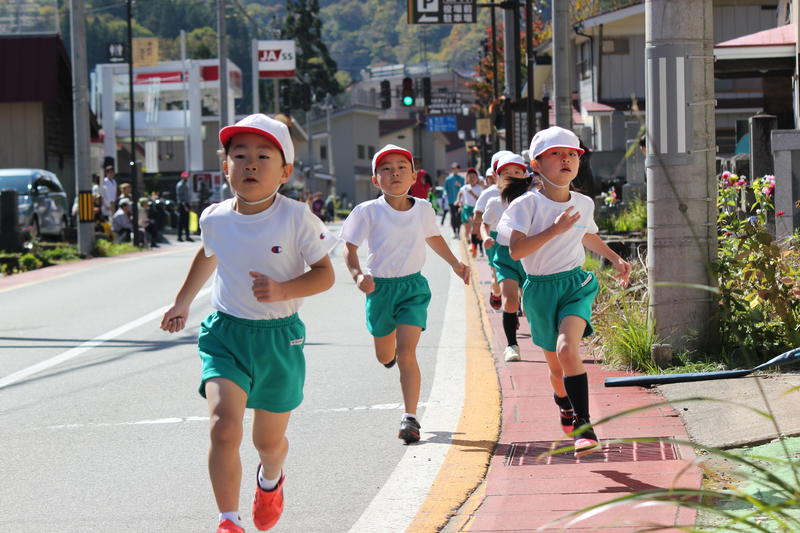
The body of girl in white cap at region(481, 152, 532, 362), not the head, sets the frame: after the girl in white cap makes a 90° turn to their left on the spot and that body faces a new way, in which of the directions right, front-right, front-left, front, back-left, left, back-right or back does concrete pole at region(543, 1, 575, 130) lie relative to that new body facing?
left

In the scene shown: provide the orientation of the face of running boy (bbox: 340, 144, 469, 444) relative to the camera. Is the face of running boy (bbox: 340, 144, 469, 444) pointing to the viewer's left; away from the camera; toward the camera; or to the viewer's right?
toward the camera

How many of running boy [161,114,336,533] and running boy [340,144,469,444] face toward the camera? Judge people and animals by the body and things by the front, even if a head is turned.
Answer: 2

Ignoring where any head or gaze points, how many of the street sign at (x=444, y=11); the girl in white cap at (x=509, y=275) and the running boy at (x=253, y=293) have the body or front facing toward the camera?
3

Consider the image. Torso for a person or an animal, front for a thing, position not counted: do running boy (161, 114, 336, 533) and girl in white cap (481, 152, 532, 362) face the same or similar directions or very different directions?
same or similar directions

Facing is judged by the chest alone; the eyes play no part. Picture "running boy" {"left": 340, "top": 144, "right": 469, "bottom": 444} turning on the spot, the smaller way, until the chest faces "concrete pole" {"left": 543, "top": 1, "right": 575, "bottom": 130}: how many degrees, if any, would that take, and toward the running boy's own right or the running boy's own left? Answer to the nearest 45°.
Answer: approximately 180°

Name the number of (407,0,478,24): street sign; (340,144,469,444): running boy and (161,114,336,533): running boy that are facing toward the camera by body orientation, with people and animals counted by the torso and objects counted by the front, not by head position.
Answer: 3

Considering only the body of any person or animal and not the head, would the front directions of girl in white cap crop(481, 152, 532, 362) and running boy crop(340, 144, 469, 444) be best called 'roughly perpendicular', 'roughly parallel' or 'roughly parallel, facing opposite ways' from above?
roughly parallel

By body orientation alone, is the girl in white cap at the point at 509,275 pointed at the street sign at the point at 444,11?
no

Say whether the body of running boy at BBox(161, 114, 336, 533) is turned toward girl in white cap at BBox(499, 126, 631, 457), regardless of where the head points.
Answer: no

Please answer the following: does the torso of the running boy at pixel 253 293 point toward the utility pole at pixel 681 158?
no

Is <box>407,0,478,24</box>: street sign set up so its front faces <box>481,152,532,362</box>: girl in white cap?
yes

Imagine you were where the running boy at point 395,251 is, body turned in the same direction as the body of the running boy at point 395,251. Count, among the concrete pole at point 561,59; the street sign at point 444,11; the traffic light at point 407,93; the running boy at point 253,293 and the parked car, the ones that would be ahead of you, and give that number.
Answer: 1

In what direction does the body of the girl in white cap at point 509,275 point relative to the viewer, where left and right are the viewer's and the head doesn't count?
facing the viewer

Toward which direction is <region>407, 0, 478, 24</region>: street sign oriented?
toward the camera

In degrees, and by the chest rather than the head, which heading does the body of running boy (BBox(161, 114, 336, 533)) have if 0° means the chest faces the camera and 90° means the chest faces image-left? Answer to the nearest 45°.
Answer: approximately 0°
